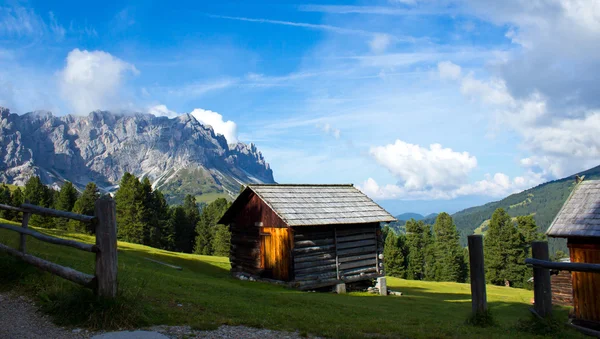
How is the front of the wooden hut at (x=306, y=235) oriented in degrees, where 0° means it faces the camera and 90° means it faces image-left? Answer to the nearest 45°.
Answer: approximately 45°

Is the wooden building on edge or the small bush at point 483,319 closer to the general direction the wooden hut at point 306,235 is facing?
the small bush

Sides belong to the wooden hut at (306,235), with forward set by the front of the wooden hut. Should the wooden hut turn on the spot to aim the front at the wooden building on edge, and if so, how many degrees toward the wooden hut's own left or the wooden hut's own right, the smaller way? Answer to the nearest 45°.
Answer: approximately 90° to the wooden hut's own left

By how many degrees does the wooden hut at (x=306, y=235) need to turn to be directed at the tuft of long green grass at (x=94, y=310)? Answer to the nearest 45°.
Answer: approximately 45° to its left

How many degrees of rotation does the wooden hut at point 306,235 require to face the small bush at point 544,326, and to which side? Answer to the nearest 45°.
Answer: approximately 45° to its left

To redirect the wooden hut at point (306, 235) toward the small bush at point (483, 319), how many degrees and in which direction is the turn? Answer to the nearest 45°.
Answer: approximately 45° to its left
